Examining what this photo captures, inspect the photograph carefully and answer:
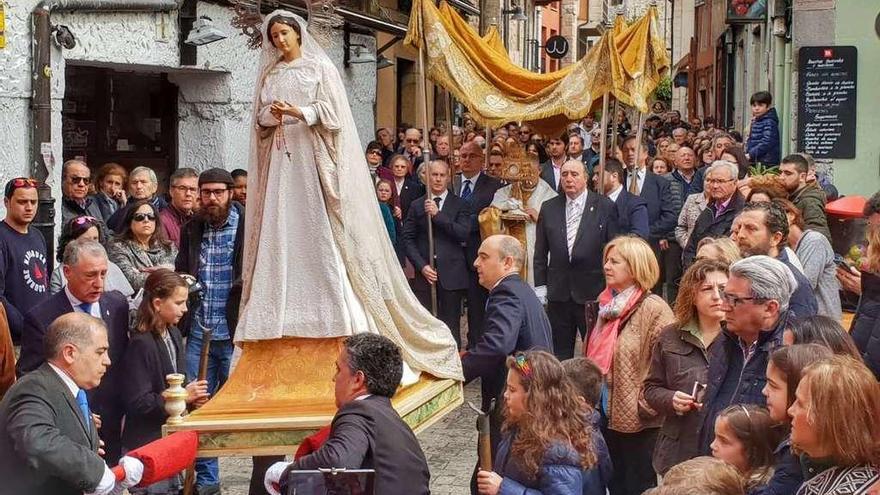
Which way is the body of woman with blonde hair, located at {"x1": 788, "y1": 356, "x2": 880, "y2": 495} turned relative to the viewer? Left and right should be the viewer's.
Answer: facing to the left of the viewer

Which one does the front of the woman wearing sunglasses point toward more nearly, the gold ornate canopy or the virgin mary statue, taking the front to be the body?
the virgin mary statue

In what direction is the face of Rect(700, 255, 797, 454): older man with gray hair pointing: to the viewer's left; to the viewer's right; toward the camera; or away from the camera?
to the viewer's left

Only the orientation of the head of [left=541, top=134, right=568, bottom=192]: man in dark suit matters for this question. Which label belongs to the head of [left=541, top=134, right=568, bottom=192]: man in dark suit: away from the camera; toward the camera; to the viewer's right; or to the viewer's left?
toward the camera

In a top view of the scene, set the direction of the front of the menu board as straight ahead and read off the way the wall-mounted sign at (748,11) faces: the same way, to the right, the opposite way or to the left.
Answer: the same way

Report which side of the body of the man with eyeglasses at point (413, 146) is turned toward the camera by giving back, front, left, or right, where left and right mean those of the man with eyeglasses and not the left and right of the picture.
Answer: front

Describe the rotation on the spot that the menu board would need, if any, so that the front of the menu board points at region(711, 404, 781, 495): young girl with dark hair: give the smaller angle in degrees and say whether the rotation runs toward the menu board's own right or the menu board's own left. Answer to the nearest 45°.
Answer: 0° — it already faces them

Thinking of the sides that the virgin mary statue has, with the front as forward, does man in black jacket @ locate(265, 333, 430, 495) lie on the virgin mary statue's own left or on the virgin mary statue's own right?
on the virgin mary statue's own left

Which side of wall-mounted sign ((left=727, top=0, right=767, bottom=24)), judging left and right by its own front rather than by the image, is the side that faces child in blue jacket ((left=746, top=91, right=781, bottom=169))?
front

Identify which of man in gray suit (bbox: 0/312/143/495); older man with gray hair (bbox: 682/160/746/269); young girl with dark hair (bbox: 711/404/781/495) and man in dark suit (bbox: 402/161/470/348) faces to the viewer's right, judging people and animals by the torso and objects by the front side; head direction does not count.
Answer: the man in gray suit

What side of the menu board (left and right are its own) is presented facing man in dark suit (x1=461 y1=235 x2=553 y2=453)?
front

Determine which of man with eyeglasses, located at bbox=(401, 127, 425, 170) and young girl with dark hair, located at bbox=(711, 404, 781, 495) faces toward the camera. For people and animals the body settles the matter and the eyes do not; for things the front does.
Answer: the man with eyeglasses

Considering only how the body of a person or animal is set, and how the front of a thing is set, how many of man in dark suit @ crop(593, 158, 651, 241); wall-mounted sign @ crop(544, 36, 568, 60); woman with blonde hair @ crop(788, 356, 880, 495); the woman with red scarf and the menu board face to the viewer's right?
0

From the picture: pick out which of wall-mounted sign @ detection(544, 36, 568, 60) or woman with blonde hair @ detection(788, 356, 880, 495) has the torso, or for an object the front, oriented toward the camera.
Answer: the wall-mounted sign

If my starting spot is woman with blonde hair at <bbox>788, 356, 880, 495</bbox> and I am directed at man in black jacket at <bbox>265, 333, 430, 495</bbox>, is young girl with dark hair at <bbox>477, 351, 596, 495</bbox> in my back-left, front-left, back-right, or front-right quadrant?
front-right

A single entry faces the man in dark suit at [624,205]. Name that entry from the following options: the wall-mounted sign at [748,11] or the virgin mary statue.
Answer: the wall-mounted sign

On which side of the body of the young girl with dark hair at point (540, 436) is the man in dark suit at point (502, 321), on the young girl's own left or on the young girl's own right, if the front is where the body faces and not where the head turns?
on the young girl's own right

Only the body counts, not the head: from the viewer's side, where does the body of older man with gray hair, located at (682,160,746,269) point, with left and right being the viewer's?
facing the viewer and to the left of the viewer

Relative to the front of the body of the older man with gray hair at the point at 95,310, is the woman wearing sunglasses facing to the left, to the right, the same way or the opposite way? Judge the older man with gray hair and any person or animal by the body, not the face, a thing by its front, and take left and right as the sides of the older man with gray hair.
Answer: the same way

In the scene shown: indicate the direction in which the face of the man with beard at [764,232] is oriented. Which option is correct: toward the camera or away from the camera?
toward the camera

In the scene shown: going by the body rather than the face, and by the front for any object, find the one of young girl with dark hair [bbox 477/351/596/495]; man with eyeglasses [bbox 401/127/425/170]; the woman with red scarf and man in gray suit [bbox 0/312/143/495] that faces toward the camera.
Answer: the man with eyeglasses
